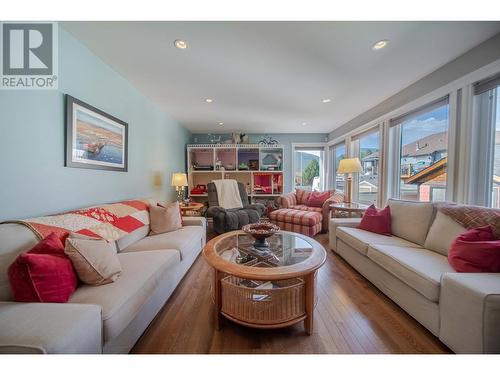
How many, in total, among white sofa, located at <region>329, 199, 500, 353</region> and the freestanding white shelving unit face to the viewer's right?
0

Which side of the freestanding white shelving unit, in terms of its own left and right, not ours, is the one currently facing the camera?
front

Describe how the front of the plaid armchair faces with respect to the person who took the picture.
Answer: facing the viewer and to the left of the viewer

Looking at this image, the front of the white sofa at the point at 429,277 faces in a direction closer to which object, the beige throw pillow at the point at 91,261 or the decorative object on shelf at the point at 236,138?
the beige throw pillow

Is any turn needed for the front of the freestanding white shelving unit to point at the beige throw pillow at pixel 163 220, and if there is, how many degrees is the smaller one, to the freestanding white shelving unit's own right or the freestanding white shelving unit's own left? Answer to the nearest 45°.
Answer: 0° — it already faces it

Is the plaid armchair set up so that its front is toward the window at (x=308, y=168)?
no

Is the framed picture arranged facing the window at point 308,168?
no

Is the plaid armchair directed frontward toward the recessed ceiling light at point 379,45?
no

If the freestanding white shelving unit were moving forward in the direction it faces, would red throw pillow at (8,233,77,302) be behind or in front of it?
in front

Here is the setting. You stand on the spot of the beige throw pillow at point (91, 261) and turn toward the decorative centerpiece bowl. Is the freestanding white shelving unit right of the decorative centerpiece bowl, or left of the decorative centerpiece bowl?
left

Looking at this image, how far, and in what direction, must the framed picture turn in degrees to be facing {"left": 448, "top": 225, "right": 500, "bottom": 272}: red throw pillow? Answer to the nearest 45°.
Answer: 0° — it already faces it

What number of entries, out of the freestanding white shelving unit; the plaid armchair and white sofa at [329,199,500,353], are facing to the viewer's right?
0

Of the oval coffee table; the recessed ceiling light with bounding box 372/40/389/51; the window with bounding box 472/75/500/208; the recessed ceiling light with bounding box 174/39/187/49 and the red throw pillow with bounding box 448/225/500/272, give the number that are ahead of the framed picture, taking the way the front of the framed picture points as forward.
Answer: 5

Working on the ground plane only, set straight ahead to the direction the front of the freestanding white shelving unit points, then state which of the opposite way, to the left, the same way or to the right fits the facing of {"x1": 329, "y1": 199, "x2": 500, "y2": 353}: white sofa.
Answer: to the right

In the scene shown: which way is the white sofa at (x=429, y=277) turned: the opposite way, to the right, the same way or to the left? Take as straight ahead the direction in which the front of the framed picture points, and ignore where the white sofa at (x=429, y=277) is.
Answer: the opposite way

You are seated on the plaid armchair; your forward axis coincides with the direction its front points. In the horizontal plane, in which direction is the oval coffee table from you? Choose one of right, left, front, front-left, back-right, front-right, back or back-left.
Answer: front-left

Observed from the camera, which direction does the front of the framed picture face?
facing the viewer and to the right of the viewer

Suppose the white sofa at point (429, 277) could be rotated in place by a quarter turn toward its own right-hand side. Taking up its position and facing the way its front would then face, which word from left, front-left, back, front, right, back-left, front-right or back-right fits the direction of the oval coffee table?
left
